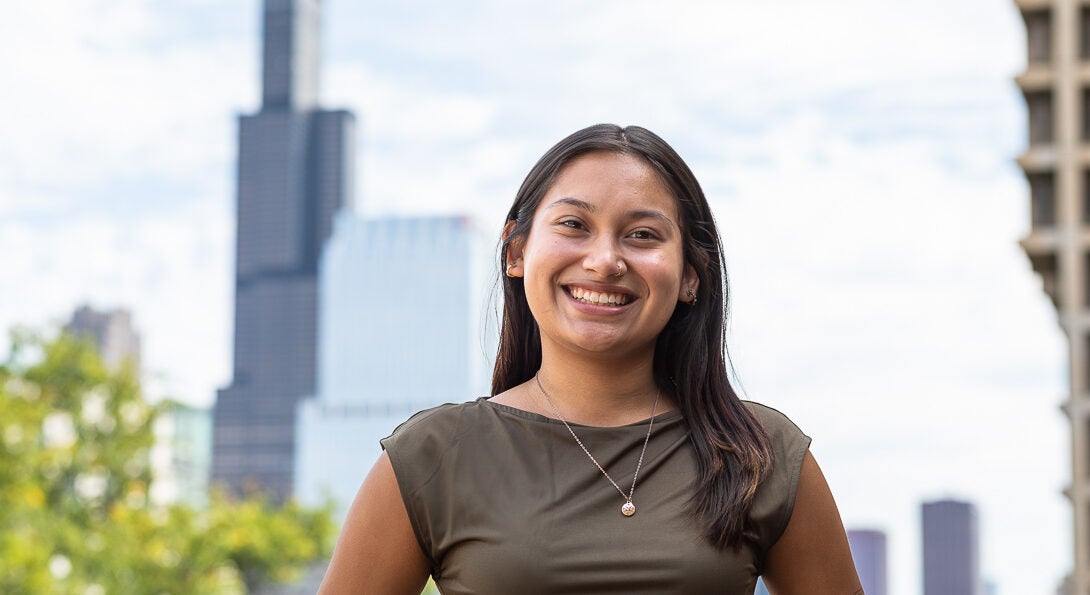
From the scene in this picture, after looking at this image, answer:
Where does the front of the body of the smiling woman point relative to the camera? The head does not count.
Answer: toward the camera

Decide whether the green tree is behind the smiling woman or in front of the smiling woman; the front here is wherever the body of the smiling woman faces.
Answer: behind
